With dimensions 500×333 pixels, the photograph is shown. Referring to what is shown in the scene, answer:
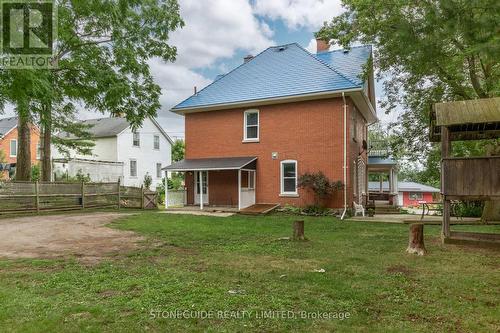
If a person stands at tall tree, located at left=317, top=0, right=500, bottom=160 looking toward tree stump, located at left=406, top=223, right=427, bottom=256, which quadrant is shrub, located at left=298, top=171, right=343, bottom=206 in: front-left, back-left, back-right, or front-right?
back-right

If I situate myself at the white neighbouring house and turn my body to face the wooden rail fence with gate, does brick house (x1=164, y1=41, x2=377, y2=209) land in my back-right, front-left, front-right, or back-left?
front-left

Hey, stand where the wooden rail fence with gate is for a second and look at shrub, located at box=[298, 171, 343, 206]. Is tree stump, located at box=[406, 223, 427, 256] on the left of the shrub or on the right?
right
